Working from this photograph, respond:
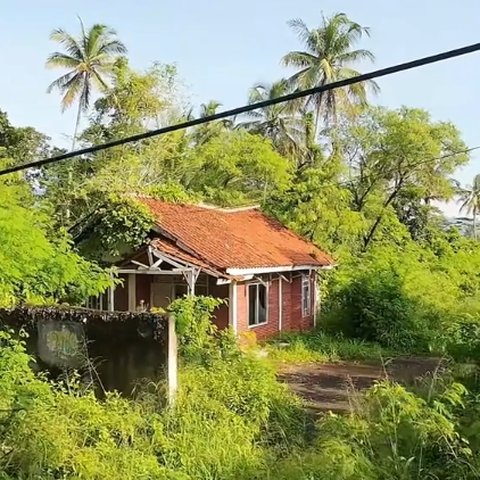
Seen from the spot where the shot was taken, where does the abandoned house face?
facing the viewer and to the left of the viewer

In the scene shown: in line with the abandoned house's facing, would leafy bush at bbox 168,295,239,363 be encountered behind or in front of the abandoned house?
in front

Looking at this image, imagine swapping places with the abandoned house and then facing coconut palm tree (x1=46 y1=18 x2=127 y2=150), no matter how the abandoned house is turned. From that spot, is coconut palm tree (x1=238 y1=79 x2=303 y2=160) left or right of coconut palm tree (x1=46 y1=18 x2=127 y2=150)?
right

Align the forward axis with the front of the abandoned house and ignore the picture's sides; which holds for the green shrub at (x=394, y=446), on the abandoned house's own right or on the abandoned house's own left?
on the abandoned house's own left

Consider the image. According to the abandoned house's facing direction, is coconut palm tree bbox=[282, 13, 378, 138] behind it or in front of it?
behind

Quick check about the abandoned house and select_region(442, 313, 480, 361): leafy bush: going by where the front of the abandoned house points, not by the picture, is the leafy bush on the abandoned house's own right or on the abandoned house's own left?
on the abandoned house's own left
